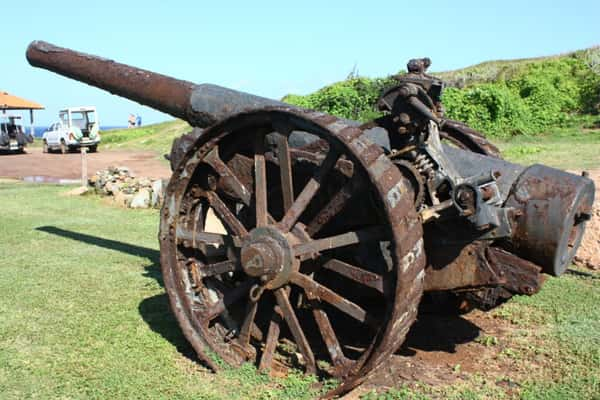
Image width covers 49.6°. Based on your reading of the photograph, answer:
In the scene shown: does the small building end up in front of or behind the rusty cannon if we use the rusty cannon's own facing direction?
in front

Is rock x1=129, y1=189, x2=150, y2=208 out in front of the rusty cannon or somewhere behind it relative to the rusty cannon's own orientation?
in front

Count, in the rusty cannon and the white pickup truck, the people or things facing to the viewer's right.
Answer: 0

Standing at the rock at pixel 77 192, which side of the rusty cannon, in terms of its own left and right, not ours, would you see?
front

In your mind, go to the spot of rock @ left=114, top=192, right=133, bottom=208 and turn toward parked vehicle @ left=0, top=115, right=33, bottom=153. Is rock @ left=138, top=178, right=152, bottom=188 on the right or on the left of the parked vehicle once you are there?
right

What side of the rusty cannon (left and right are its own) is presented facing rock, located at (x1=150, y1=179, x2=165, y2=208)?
front

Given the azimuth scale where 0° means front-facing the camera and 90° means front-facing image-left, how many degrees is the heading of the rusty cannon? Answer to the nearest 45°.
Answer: approximately 135°
